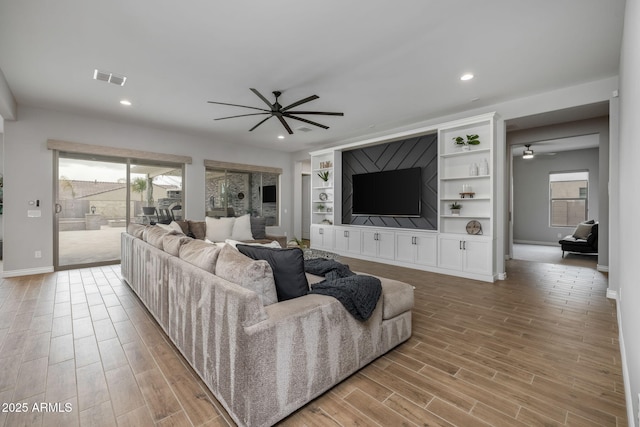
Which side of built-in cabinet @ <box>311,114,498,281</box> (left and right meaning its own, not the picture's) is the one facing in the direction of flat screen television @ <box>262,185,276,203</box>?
right

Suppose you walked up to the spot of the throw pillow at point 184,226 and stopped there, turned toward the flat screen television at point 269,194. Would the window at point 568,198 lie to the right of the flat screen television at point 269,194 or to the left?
right

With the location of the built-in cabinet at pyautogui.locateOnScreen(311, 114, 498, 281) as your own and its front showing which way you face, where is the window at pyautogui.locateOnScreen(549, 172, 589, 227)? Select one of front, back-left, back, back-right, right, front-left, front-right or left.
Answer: back

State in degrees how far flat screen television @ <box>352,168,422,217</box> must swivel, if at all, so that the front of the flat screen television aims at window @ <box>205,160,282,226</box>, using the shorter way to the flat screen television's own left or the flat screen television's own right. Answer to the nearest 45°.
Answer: approximately 45° to the flat screen television's own right

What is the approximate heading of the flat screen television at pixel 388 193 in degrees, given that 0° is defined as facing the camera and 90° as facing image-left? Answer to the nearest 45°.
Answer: approximately 45°

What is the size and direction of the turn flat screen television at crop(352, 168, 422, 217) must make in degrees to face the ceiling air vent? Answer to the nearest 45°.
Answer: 0° — it already faces it

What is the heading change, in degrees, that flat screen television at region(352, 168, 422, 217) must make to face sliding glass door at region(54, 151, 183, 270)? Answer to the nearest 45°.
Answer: approximately 45° to its right

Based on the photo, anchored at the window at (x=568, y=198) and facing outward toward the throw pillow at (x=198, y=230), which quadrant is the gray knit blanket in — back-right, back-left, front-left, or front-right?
front-left

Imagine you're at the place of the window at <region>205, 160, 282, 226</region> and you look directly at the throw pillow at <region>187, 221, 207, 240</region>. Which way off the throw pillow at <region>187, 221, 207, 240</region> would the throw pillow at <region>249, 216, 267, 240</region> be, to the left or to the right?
left

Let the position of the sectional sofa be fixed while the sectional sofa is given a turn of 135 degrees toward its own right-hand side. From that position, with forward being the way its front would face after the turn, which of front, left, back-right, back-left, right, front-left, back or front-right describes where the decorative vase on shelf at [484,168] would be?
back-left

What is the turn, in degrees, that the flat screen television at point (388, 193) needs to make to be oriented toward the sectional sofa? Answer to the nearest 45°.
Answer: approximately 45° to its left

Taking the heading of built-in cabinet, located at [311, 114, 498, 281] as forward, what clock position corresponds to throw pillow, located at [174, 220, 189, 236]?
The throw pillow is roughly at 1 o'clock from the built-in cabinet.

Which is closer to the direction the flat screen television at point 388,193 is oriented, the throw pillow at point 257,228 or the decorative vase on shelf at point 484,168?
the throw pillow

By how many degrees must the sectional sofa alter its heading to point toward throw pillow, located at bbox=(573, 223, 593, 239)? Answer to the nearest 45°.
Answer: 0° — it already faces it

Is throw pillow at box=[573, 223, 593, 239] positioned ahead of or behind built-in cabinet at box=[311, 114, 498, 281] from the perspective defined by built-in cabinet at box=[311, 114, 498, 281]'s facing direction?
behind

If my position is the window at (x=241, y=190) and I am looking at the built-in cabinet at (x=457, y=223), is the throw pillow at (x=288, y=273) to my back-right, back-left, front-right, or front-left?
front-right

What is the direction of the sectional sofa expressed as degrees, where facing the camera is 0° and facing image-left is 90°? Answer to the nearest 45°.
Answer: approximately 225°

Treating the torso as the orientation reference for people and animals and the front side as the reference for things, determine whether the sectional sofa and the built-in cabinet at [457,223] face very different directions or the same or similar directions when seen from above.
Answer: very different directions

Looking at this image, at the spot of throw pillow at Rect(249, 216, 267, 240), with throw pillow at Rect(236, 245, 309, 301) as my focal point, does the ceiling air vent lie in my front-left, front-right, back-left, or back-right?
front-right
